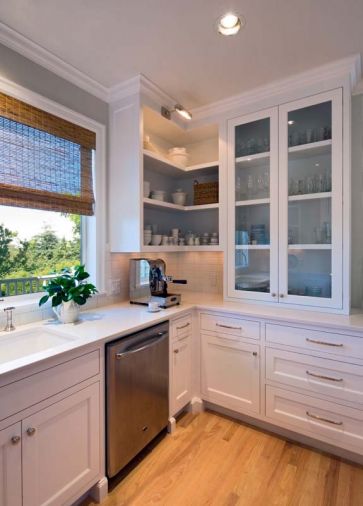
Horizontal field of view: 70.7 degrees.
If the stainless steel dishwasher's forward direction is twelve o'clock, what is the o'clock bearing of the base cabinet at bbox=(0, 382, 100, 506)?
The base cabinet is roughly at 3 o'clock from the stainless steel dishwasher.

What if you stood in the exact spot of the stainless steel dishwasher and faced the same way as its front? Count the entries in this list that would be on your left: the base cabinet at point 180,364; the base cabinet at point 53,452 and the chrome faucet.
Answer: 1

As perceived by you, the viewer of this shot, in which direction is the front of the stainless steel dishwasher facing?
facing the viewer and to the right of the viewer

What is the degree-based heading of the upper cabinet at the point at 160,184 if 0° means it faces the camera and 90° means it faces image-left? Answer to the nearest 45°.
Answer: approximately 0°

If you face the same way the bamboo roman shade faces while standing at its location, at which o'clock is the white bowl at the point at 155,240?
The white bowl is roughly at 10 o'clock from the bamboo roman shade.

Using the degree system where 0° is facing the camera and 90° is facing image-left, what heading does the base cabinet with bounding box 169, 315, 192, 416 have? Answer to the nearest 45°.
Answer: approximately 315°

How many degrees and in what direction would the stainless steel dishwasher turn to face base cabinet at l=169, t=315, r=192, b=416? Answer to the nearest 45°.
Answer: approximately 90° to its left

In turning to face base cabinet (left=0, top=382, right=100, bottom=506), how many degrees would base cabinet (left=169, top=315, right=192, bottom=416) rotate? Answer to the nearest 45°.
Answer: approximately 90° to its right
